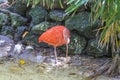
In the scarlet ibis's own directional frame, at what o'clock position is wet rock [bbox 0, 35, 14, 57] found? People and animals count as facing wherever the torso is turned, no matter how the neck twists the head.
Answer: The wet rock is roughly at 7 o'clock from the scarlet ibis.

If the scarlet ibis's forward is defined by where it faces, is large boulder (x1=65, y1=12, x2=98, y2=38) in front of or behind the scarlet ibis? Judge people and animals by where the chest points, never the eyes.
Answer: in front

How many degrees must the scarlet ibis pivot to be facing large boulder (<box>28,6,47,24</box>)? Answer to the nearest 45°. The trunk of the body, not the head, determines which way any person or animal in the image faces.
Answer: approximately 135° to its left

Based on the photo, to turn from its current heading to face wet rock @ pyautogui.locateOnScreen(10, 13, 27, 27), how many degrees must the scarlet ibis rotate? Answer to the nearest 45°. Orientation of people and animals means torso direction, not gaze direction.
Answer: approximately 135° to its left

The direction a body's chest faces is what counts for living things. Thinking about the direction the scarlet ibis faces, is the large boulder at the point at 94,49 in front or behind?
in front

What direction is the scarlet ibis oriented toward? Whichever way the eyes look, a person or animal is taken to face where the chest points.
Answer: to the viewer's right
